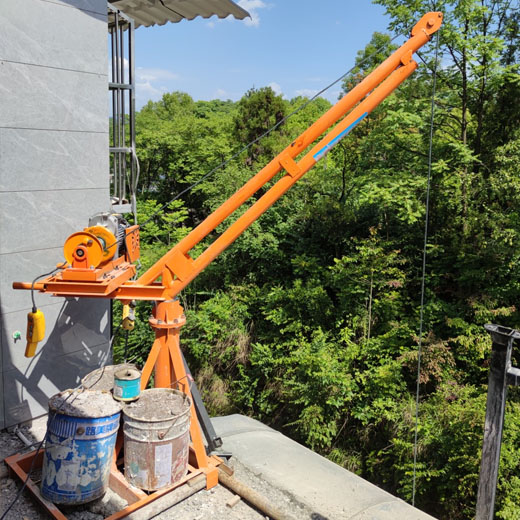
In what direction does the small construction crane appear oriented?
to the viewer's right
